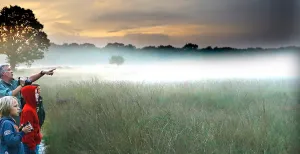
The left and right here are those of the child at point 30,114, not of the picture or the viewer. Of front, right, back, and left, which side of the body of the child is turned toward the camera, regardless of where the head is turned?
right

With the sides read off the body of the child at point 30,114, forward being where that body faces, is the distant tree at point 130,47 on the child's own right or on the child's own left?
on the child's own left

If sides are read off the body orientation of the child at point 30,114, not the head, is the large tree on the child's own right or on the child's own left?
on the child's own left

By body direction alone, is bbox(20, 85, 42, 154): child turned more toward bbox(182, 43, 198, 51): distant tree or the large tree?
the distant tree

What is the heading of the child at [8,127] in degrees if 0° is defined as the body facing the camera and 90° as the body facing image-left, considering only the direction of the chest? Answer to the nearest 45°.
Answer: approximately 270°

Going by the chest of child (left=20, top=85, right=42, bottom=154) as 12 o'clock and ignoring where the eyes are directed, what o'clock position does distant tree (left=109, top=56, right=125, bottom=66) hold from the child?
The distant tree is roughly at 10 o'clock from the child.

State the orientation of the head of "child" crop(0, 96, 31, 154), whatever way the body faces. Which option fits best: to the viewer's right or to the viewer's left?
to the viewer's right

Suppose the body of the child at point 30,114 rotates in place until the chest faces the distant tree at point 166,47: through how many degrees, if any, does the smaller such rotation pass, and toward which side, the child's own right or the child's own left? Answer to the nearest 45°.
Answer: approximately 45° to the child's own left

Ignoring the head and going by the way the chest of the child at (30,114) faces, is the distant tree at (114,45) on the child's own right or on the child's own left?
on the child's own left

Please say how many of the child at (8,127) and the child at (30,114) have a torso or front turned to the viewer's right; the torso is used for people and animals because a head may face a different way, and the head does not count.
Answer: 2
